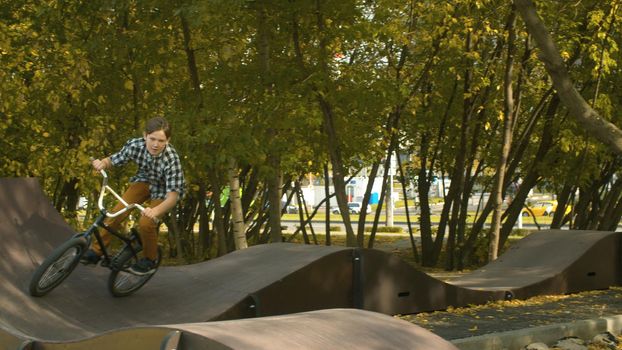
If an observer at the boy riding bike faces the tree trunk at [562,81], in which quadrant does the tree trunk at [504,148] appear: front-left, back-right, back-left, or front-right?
front-left

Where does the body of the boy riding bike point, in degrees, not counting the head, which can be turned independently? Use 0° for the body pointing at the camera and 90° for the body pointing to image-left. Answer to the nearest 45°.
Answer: approximately 45°

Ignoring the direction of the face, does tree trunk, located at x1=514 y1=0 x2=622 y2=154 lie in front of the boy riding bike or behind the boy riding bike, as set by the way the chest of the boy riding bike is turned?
behind

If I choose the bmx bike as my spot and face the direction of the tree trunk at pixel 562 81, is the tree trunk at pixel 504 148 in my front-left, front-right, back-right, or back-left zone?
front-left

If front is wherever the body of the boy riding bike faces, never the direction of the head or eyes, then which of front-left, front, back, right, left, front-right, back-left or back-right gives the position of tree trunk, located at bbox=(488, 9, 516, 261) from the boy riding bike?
back
